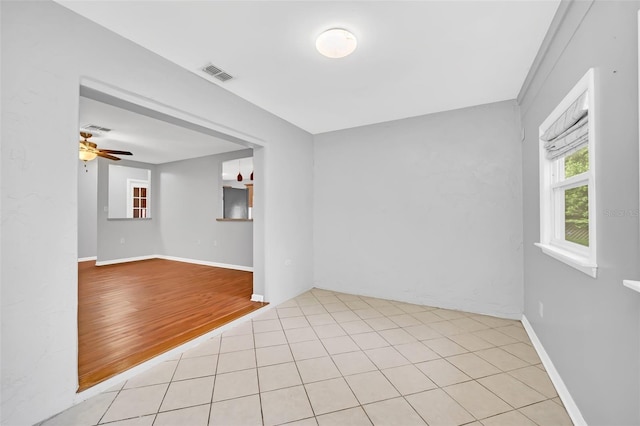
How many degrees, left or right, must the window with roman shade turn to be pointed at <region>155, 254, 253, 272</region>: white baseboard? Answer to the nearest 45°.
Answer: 0° — it already faces it

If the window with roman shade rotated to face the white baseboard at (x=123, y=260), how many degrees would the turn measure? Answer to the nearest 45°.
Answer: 0° — it already faces it

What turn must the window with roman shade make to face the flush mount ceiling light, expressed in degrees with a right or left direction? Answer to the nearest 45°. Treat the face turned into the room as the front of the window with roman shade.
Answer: approximately 45° to its left

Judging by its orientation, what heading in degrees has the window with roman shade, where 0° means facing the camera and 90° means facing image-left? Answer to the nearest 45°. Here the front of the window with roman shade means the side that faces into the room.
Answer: approximately 90°

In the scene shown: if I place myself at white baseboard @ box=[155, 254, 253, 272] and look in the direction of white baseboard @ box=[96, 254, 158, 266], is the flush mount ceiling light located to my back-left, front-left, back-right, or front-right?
back-left

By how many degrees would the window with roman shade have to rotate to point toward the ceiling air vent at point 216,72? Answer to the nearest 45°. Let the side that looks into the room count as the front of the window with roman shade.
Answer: approximately 45° to its left
